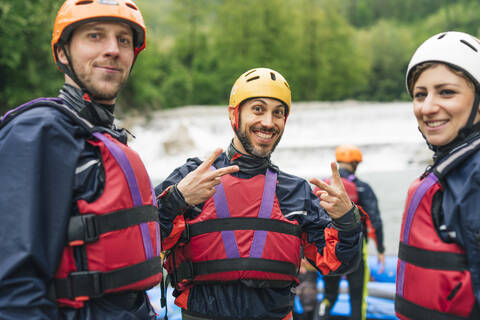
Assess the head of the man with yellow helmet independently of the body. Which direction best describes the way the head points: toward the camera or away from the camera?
toward the camera

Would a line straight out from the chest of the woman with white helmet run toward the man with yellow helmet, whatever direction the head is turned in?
no

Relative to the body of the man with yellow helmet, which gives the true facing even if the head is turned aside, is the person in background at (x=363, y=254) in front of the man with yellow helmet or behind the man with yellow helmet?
behind

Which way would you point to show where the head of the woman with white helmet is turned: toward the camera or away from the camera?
toward the camera

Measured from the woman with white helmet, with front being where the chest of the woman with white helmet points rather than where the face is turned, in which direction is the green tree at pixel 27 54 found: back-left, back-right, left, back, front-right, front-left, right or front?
right

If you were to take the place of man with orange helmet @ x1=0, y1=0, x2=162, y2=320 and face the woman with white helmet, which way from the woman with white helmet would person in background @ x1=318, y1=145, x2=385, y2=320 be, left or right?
left

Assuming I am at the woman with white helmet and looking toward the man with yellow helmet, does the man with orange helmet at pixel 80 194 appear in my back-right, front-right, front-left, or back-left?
front-left

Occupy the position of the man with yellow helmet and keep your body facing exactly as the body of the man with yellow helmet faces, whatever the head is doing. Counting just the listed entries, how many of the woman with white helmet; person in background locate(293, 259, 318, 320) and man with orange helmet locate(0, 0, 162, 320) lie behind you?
1

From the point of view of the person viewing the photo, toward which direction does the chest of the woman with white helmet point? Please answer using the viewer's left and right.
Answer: facing the viewer and to the left of the viewer

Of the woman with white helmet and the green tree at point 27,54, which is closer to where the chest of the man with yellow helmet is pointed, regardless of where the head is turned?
the woman with white helmet

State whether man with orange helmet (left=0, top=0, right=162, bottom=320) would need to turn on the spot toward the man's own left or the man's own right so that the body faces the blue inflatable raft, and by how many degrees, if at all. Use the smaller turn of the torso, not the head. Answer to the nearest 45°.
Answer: approximately 90° to the man's own left

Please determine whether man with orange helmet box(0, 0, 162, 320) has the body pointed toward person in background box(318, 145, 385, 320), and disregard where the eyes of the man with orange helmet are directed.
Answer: no

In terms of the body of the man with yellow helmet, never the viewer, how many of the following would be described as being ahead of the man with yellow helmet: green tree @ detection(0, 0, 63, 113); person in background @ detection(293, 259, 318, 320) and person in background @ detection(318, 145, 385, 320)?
0

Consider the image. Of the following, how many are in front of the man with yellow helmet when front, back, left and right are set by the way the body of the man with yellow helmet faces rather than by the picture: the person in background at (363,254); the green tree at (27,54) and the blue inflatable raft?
0

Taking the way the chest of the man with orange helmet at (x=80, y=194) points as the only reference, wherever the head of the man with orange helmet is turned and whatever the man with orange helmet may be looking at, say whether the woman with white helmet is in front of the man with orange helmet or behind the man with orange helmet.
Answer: in front

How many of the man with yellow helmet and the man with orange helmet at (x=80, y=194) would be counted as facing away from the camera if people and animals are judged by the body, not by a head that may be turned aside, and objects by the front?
0

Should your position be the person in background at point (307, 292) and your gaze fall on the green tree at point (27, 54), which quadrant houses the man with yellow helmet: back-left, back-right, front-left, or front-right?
back-left

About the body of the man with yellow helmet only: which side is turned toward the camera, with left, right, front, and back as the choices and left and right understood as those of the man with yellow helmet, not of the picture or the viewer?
front

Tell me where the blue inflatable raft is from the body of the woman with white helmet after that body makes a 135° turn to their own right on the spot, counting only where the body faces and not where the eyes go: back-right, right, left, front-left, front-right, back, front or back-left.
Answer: front
